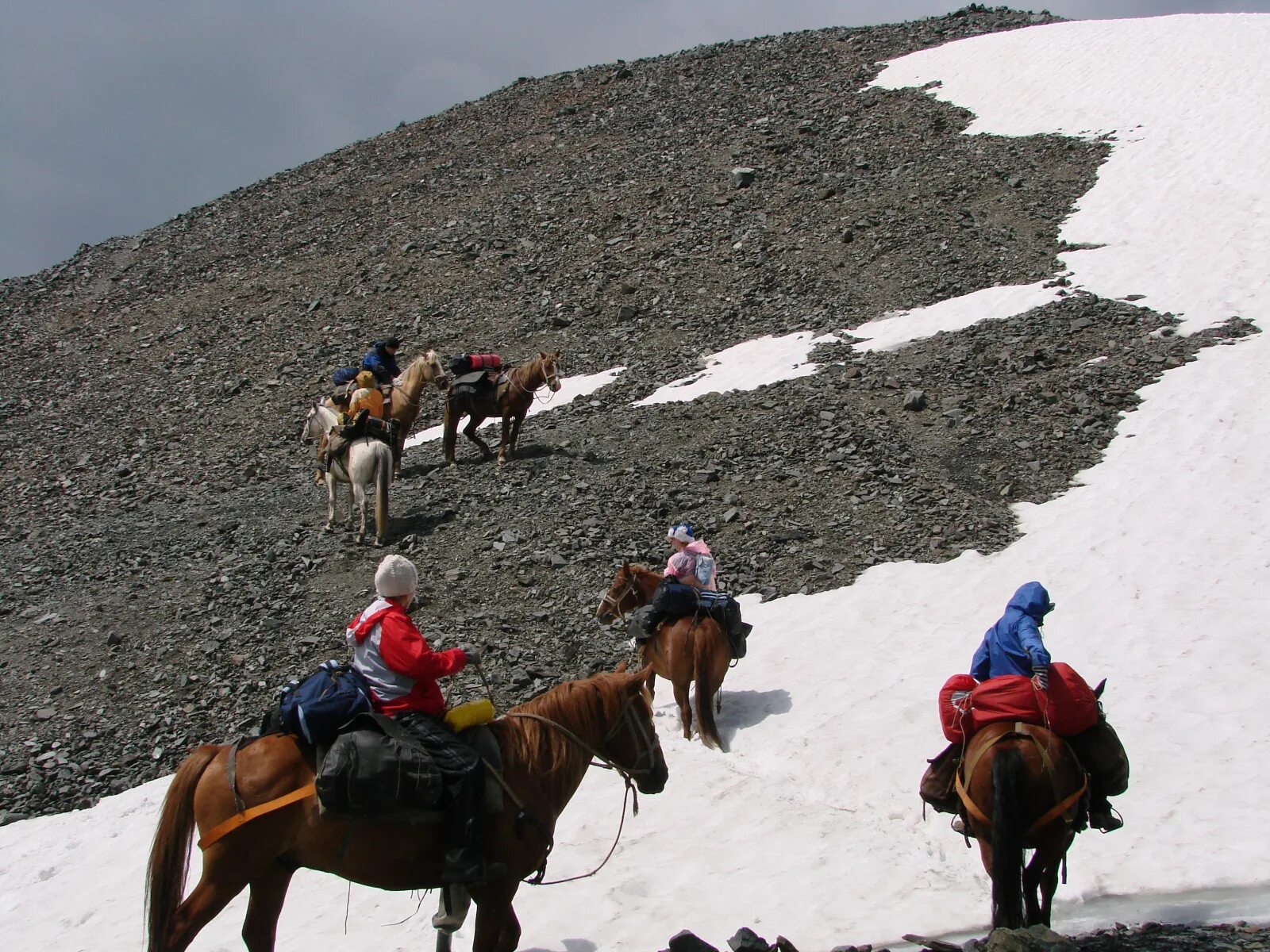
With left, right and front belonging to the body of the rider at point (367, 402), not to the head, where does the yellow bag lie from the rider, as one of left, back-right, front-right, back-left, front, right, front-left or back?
back

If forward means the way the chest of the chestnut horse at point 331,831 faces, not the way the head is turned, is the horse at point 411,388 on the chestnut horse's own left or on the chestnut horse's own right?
on the chestnut horse's own left

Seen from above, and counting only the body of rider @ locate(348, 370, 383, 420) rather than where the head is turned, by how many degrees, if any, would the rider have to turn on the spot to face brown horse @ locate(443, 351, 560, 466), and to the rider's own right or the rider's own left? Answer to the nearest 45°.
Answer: approximately 45° to the rider's own right

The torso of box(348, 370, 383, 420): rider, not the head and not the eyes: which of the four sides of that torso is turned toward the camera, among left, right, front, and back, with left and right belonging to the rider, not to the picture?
back

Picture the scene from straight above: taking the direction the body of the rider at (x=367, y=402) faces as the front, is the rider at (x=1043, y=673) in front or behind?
behind

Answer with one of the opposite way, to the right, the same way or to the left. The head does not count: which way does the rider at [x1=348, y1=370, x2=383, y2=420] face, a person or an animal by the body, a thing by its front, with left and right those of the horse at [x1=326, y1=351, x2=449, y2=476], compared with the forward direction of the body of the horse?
to the left

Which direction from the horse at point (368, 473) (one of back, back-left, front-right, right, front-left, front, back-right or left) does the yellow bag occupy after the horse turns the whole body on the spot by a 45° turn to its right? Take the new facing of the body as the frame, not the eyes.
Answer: back

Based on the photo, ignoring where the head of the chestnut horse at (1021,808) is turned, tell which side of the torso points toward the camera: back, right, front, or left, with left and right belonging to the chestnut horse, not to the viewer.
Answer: back

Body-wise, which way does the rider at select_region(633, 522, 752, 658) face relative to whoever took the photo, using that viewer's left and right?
facing away from the viewer and to the left of the viewer

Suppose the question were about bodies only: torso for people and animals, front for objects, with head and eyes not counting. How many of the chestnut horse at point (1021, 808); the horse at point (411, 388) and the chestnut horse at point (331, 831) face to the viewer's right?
2

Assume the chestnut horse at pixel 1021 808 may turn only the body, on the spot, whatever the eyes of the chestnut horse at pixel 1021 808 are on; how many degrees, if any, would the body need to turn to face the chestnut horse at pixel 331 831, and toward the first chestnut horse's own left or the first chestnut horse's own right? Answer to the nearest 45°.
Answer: approximately 90° to the first chestnut horse's own left

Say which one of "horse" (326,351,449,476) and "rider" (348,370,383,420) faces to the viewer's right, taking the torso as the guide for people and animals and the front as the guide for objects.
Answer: the horse

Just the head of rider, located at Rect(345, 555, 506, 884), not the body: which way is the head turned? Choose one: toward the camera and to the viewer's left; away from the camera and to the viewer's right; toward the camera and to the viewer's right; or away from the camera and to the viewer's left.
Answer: away from the camera and to the viewer's right

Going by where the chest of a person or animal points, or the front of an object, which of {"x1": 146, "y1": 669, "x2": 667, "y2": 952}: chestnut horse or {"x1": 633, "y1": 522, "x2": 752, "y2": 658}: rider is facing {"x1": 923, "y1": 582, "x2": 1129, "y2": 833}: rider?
the chestnut horse

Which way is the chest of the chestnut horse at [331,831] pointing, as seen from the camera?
to the viewer's right

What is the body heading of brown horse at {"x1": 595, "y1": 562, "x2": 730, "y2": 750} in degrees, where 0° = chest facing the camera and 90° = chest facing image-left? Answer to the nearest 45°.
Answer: approximately 135°
